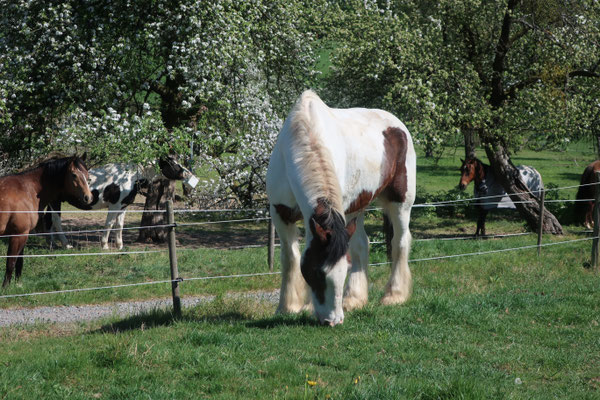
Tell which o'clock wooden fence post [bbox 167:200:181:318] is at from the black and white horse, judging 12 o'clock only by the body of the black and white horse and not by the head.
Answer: The wooden fence post is roughly at 3 o'clock from the black and white horse.

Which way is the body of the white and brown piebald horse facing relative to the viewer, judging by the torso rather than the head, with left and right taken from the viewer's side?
facing the viewer and to the left of the viewer

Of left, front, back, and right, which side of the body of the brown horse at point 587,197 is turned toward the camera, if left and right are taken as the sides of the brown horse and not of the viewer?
right

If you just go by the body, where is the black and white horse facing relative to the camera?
to the viewer's right

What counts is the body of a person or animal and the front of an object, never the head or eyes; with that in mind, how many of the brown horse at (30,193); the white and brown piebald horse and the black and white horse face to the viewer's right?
2

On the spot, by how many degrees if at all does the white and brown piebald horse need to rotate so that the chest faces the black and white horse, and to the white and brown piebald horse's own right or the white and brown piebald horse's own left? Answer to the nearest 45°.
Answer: approximately 90° to the white and brown piebald horse's own right

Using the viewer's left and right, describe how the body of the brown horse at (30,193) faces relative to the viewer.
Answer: facing to the right of the viewer

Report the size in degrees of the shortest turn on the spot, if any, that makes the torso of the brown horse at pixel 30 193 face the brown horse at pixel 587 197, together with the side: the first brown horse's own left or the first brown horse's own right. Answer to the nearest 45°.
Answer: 0° — it already faces it

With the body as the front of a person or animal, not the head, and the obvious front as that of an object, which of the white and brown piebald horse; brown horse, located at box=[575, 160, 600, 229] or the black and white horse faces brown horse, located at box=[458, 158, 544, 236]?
the black and white horse

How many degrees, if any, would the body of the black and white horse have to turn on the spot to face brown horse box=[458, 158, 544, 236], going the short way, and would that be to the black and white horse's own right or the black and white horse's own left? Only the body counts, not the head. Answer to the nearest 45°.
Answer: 0° — it already faces it
